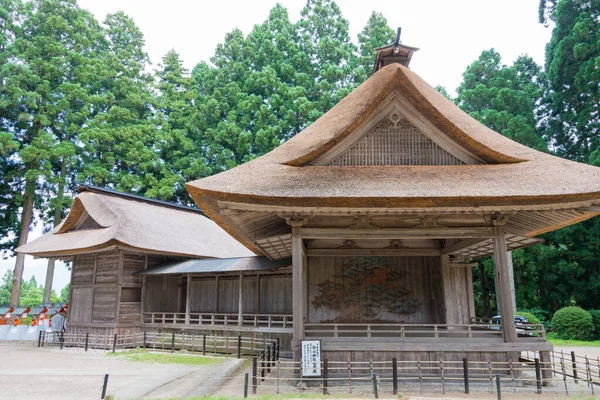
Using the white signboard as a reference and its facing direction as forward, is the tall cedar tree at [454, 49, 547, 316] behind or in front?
behind

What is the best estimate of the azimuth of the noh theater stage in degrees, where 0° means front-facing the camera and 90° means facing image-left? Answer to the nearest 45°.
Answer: approximately 0°

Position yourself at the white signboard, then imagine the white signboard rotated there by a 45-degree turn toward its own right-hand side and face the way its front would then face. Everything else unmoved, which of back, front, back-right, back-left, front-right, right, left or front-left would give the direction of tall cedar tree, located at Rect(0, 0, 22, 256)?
right

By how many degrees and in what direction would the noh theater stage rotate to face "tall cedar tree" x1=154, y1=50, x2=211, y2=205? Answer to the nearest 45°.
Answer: approximately 135° to its right

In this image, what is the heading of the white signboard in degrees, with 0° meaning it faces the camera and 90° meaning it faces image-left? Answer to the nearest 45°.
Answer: approximately 0°

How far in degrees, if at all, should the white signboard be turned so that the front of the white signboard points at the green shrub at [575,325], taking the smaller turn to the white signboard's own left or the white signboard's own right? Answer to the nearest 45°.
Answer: approximately 135° to the white signboard's own left

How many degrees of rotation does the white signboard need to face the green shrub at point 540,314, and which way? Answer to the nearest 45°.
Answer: approximately 135° to its left

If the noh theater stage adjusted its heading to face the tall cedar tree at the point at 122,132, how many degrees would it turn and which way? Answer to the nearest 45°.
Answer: approximately 135° to its right
